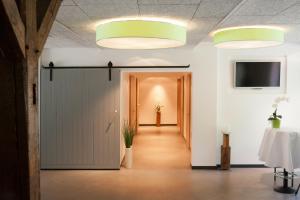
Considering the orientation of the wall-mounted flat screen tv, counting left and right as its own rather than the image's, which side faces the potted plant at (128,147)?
right

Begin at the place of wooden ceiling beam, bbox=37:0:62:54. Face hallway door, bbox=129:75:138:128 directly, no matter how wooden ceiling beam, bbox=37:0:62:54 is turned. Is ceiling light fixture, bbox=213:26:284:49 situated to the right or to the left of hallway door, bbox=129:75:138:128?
right

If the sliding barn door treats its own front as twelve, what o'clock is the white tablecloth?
The white tablecloth is roughly at 10 o'clock from the sliding barn door.

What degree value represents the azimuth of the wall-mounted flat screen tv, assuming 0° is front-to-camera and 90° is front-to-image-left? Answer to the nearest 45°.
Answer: approximately 0°

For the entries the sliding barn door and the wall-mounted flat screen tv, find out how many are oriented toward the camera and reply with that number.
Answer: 2

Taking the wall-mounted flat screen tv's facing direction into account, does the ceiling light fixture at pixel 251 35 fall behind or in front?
in front

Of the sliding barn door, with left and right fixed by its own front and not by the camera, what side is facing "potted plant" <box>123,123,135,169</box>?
left

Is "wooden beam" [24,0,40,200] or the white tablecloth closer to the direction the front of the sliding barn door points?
the wooden beam

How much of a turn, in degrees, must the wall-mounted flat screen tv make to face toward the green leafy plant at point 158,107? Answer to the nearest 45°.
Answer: approximately 135° to its right

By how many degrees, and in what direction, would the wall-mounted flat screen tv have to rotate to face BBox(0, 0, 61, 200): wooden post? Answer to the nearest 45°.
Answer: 0° — it already faces it
